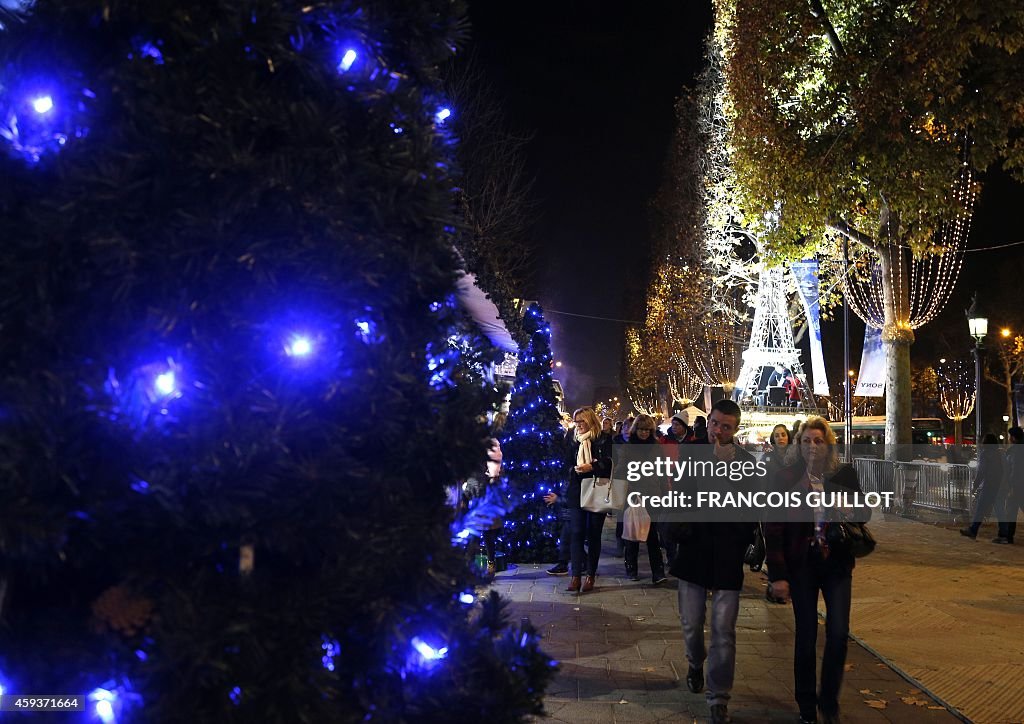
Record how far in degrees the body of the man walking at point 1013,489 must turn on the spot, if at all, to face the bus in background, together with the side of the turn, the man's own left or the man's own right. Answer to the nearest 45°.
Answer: approximately 90° to the man's own right

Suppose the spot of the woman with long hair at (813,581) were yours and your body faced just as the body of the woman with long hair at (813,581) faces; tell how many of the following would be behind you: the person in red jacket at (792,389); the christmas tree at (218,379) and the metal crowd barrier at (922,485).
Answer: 2

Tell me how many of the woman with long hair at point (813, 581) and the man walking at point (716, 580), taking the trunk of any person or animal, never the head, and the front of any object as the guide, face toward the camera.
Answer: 2

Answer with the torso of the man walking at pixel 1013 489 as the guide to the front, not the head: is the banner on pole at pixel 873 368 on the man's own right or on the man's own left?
on the man's own right

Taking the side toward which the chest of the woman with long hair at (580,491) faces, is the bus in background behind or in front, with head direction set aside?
behind

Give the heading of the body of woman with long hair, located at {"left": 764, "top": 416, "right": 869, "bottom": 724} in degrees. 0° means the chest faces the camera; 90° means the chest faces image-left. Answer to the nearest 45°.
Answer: approximately 0°

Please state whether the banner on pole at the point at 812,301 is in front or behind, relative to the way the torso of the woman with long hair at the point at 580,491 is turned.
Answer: behind
